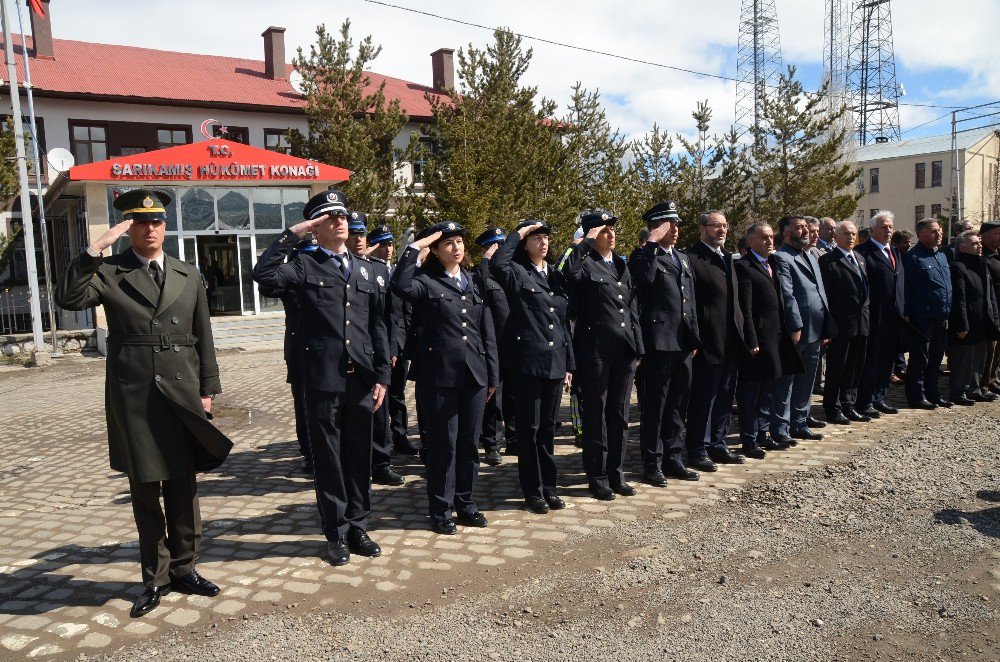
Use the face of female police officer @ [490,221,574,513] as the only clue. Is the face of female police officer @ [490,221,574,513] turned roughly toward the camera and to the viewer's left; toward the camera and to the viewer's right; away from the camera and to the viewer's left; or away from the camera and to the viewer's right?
toward the camera and to the viewer's right

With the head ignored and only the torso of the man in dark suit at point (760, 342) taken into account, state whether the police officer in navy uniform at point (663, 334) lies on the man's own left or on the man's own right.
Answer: on the man's own right

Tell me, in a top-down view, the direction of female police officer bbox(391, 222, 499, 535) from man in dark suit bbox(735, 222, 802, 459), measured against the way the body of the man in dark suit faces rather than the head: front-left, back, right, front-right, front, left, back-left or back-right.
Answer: right

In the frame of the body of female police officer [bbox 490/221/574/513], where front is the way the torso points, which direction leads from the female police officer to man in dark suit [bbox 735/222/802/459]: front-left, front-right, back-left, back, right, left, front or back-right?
left

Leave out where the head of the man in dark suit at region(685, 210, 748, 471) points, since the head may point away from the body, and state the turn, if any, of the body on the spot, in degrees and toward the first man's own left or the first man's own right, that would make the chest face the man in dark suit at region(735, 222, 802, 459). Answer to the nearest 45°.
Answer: approximately 90° to the first man's own left

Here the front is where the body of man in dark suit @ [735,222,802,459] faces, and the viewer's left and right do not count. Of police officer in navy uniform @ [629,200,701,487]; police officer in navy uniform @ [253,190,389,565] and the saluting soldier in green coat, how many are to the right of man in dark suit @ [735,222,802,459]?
3

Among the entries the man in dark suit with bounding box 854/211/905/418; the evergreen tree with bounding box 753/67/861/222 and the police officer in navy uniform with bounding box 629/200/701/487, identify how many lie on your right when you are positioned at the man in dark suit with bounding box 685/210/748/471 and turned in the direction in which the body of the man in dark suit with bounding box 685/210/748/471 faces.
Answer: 1

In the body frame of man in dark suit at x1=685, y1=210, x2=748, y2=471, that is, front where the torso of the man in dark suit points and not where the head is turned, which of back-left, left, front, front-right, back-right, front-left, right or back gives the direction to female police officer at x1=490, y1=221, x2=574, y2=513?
right

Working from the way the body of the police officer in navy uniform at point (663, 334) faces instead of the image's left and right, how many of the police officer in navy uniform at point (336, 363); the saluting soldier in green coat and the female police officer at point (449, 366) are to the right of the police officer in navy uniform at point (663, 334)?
3

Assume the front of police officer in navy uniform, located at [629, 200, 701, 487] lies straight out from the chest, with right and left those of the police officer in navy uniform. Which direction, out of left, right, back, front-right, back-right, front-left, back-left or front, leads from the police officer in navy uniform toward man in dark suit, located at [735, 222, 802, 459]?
left
